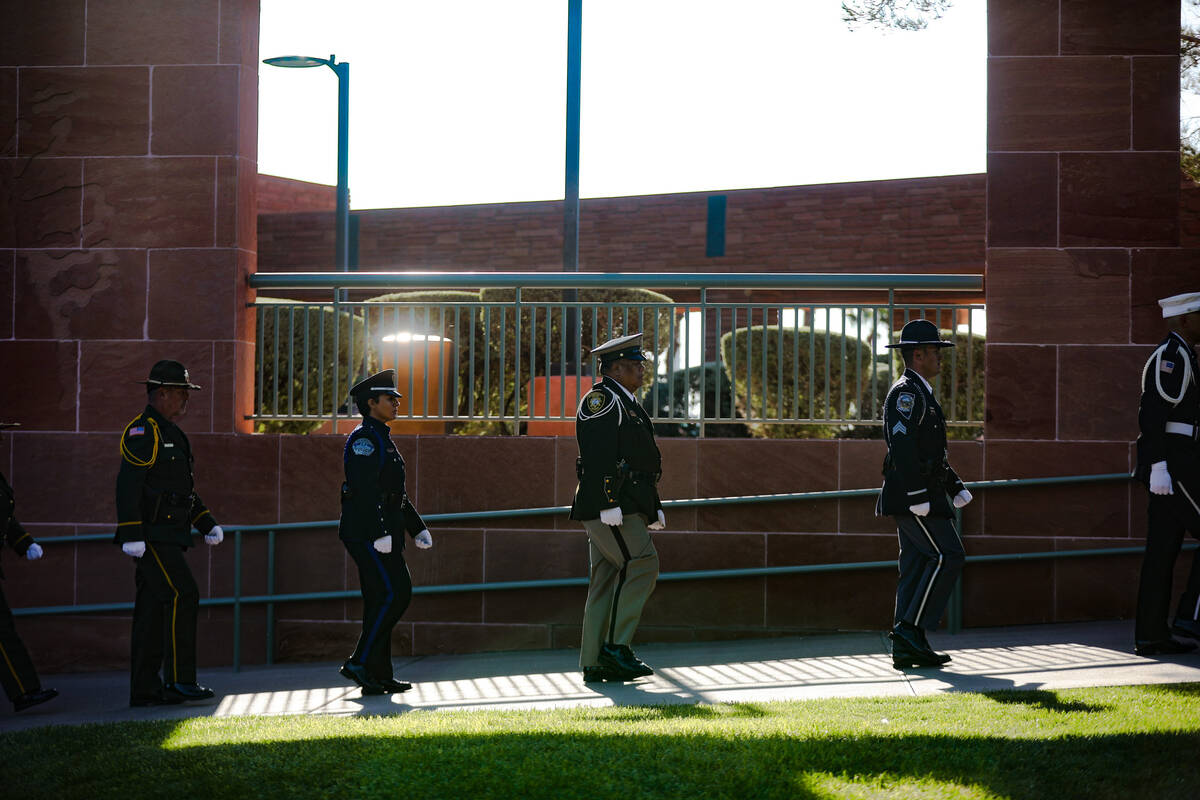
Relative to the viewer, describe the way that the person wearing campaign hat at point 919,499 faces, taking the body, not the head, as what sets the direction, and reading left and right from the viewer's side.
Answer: facing to the right of the viewer

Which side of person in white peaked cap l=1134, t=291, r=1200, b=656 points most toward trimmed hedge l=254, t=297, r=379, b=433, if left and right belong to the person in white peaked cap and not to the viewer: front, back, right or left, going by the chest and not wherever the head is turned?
back

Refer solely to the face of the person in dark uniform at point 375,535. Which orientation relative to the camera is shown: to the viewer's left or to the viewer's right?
to the viewer's right

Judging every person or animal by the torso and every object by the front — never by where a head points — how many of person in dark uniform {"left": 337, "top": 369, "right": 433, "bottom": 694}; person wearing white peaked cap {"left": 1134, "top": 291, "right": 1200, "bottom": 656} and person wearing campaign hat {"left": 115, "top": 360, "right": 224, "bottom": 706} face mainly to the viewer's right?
3

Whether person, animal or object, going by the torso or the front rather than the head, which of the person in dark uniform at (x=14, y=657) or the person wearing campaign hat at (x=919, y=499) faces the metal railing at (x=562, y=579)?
the person in dark uniform

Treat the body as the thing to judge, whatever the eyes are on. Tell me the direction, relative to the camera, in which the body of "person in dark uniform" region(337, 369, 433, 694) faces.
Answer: to the viewer's right

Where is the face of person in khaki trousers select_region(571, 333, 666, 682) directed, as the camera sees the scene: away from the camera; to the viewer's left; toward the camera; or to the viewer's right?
to the viewer's right

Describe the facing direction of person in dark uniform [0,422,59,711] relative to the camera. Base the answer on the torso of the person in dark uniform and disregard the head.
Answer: to the viewer's right

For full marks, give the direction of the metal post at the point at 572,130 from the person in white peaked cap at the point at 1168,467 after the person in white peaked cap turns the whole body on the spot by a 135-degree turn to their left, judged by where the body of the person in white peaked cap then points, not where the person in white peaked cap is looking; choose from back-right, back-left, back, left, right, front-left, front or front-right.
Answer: front

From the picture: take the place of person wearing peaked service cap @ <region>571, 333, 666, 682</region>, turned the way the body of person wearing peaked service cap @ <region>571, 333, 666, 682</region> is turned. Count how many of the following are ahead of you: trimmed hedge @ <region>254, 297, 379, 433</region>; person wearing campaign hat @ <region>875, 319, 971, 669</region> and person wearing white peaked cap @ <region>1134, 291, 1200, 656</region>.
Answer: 2

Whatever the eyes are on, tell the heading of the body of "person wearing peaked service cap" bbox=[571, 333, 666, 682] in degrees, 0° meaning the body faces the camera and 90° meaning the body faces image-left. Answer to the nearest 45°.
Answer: approximately 270°

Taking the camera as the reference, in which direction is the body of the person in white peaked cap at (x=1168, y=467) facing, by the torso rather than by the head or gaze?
to the viewer's right

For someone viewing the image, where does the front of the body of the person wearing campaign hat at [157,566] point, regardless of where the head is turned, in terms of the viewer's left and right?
facing to the right of the viewer

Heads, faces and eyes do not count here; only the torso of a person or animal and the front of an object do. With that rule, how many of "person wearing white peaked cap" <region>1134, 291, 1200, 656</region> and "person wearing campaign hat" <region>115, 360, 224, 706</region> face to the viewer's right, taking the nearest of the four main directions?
2

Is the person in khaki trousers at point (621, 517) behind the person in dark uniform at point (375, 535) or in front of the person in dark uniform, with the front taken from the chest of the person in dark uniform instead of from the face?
in front

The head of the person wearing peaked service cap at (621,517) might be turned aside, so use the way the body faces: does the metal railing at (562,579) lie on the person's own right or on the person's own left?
on the person's own left

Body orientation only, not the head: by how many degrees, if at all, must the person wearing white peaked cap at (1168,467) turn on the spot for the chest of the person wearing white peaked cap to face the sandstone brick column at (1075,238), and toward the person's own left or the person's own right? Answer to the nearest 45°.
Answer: approximately 90° to the person's own left

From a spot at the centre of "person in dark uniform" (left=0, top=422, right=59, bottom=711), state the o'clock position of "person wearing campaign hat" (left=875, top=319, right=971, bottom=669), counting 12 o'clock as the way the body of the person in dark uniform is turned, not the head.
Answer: The person wearing campaign hat is roughly at 1 o'clock from the person in dark uniform.
